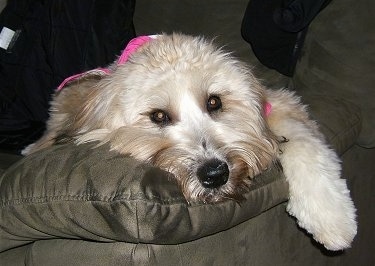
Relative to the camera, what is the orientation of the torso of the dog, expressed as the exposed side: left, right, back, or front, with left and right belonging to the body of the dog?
front
